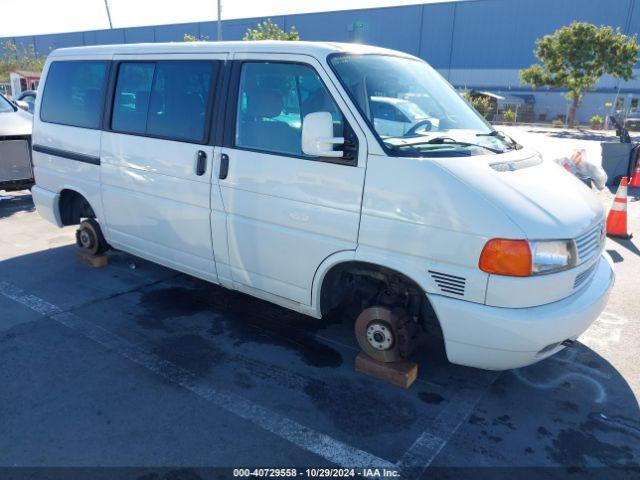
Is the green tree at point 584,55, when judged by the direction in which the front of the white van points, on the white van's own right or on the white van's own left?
on the white van's own left

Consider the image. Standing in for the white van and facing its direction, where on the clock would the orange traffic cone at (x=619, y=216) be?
The orange traffic cone is roughly at 9 o'clock from the white van.

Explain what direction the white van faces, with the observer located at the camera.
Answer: facing the viewer and to the right of the viewer

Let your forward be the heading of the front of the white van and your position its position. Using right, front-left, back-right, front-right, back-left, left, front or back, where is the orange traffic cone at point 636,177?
left

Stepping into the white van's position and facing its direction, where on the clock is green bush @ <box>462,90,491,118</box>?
The green bush is roughly at 8 o'clock from the white van.

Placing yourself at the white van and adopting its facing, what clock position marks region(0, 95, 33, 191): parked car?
The parked car is roughly at 6 o'clock from the white van.
